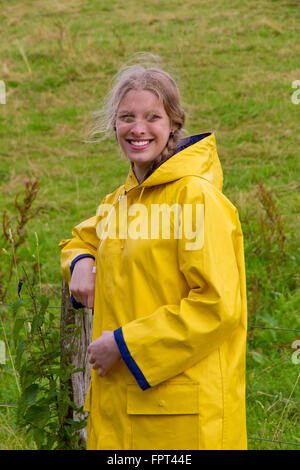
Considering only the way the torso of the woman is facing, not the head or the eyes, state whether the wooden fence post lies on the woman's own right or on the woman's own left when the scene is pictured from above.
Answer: on the woman's own right

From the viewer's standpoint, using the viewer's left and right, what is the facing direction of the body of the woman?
facing the viewer and to the left of the viewer

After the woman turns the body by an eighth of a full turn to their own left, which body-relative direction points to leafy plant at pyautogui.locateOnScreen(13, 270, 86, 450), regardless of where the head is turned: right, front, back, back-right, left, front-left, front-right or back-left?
back-right
